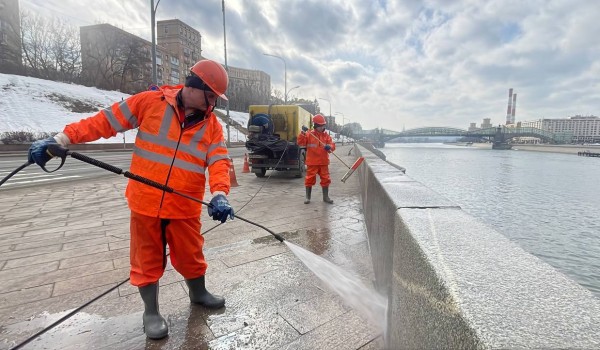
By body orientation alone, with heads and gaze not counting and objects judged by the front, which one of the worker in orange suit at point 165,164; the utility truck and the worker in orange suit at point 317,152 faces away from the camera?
the utility truck

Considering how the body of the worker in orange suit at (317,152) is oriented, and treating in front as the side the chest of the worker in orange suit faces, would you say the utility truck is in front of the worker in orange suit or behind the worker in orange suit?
behind

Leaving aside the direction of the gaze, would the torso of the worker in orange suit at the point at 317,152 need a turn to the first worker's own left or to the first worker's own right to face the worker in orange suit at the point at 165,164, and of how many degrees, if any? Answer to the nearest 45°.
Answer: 0° — they already face them

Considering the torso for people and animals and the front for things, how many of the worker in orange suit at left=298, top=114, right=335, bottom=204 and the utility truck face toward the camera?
1

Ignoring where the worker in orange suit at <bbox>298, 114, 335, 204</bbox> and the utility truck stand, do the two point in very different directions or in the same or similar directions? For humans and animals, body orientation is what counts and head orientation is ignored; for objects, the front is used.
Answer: very different directions

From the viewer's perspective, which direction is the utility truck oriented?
away from the camera

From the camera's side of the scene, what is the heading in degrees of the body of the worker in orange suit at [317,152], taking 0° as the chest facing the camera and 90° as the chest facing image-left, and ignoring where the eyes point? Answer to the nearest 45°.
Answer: approximately 0°

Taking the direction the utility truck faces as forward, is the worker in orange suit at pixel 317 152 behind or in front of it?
behind

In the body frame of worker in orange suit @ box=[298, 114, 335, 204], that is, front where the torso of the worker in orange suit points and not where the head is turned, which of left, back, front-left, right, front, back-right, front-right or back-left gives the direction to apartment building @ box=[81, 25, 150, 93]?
back-right
